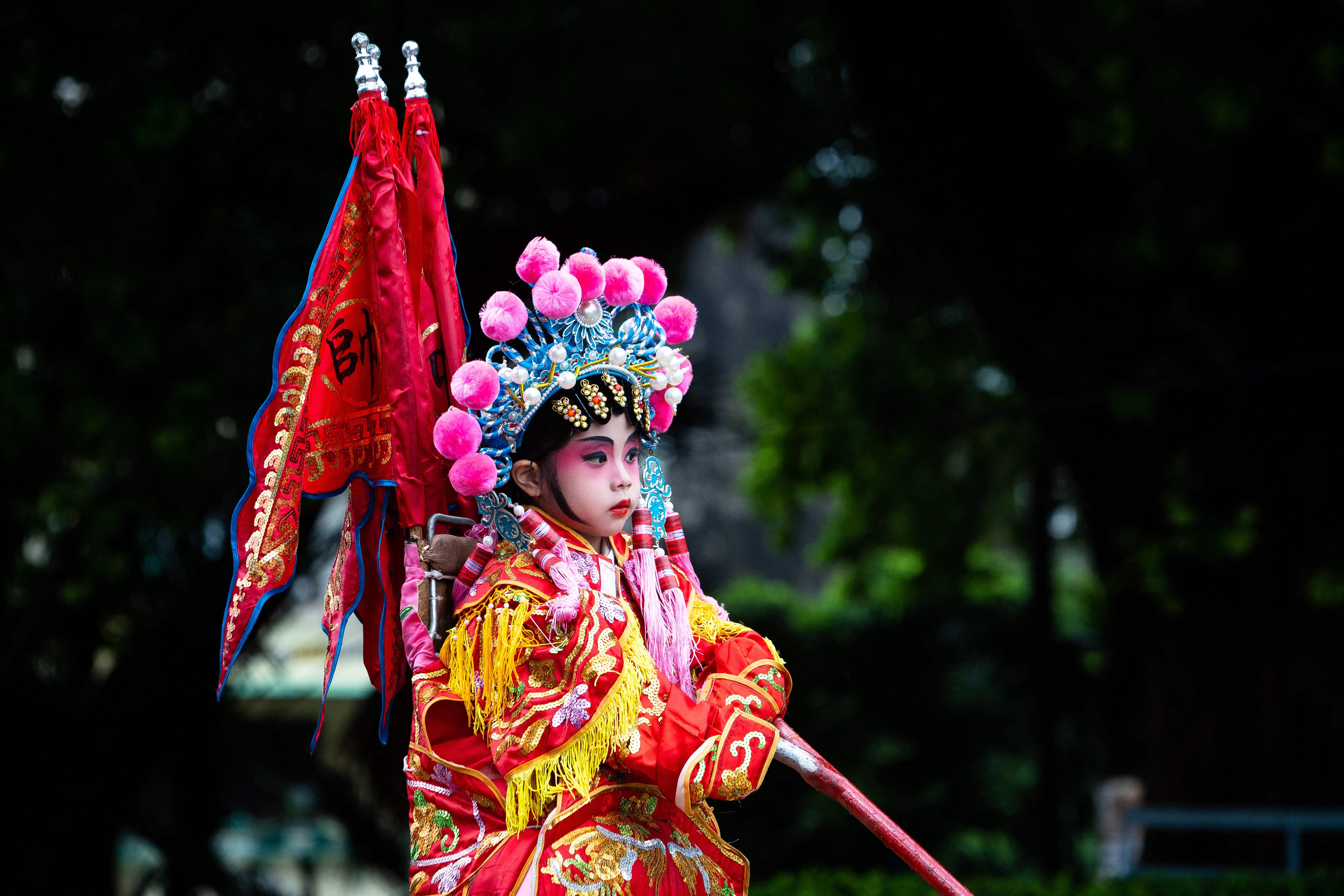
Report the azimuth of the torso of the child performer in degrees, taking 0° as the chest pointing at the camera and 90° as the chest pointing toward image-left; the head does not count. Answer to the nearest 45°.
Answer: approximately 315°
